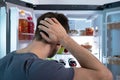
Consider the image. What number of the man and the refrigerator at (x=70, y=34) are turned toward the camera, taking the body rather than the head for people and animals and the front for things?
1

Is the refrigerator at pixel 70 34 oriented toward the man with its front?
yes

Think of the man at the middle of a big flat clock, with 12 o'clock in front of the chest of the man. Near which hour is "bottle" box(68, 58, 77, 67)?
The bottle is roughly at 11 o'clock from the man.

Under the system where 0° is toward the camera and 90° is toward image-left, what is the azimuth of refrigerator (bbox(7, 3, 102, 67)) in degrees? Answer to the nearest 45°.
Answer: approximately 0°

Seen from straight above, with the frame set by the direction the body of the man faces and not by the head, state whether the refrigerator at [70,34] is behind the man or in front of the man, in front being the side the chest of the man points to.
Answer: in front

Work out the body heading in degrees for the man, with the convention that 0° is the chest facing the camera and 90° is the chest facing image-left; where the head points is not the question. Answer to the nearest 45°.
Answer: approximately 225°
